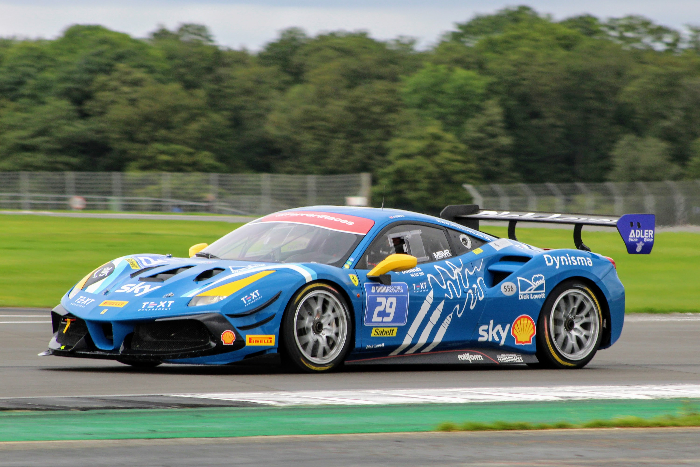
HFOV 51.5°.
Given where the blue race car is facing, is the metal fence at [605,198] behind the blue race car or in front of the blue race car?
behind

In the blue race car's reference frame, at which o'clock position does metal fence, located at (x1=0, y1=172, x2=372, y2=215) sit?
The metal fence is roughly at 4 o'clock from the blue race car.

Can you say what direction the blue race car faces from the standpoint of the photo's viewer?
facing the viewer and to the left of the viewer
